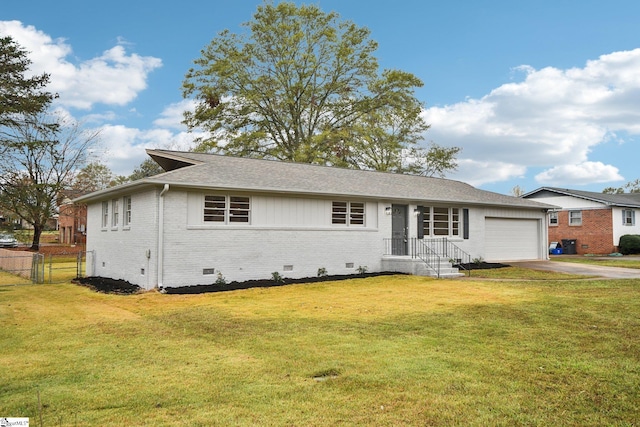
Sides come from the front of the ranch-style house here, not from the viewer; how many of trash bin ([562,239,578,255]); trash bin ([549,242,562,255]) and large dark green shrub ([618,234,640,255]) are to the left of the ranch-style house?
3

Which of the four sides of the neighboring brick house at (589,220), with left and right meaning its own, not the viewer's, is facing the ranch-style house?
right

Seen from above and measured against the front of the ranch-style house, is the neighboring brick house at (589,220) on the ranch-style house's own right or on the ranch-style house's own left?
on the ranch-style house's own left

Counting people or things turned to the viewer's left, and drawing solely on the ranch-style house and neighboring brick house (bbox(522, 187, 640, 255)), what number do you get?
0

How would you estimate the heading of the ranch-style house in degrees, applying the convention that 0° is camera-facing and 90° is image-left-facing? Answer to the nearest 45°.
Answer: approximately 315°

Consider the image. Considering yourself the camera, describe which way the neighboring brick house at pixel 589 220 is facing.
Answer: facing the viewer and to the right of the viewer

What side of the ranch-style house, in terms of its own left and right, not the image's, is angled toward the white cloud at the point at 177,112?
back

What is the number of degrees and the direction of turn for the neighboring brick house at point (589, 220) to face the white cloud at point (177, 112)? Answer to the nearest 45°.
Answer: approximately 135° to its right

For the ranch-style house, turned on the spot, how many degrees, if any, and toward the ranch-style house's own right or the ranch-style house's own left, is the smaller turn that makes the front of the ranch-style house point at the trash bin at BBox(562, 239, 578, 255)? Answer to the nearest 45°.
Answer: approximately 90° to the ranch-style house's own left
